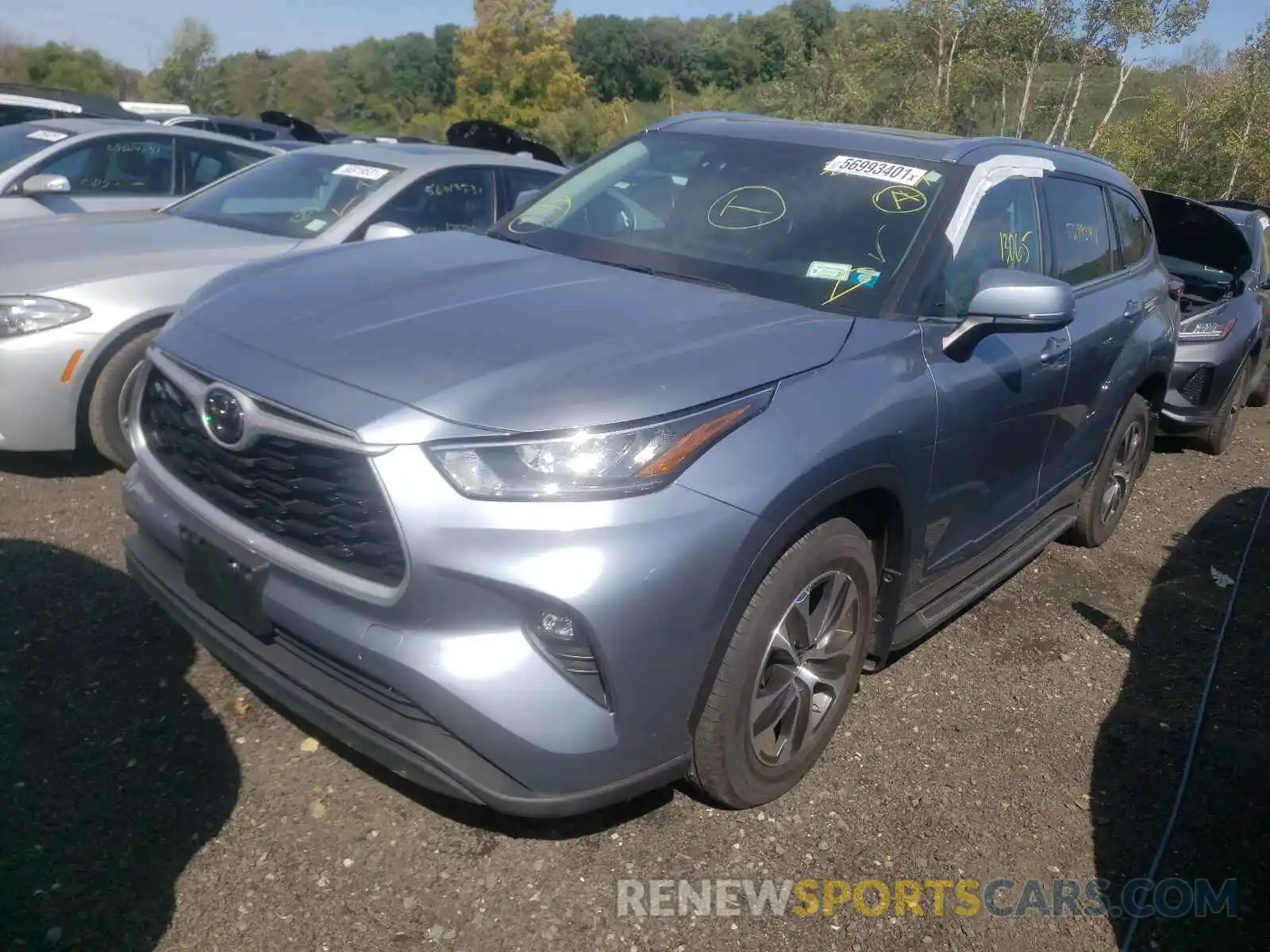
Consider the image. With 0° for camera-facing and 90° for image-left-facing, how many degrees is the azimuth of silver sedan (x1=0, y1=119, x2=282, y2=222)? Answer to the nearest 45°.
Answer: approximately 45°

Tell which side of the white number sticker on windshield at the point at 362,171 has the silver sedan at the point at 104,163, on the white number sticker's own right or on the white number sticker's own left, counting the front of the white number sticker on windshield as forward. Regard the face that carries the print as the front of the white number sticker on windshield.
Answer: on the white number sticker's own right

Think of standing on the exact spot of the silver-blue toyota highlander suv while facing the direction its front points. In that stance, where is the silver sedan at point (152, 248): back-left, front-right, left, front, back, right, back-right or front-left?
right

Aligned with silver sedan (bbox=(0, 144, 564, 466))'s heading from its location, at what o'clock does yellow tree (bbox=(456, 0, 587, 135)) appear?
The yellow tree is roughly at 5 o'clock from the silver sedan.

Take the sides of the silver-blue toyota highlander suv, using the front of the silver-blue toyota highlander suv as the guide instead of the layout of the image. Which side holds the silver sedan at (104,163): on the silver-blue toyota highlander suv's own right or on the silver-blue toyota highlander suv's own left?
on the silver-blue toyota highlander suv's own right

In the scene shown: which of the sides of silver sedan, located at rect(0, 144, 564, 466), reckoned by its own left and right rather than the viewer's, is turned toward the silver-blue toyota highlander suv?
left

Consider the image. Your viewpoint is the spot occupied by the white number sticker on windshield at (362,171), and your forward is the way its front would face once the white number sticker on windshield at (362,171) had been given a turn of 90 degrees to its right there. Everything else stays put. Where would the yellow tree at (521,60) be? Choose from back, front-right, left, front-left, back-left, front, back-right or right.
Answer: front-right

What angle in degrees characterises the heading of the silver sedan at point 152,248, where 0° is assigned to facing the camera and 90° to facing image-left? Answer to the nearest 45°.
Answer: approximately 45°

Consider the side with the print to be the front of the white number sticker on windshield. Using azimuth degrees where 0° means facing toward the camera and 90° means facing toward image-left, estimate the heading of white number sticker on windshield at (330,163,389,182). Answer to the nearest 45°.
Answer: approximately 45°

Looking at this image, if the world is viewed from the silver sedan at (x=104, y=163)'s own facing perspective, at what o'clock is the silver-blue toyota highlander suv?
The silver-blue toyota highlander suv is roughly at 10 o'clock from the silver sedan.

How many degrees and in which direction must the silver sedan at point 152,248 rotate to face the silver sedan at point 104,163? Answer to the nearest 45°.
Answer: approximately 135° to its right

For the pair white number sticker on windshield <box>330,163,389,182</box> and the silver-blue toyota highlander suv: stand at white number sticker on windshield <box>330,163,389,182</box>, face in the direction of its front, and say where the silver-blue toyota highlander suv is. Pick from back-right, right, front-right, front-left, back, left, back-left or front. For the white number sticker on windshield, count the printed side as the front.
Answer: front-left
